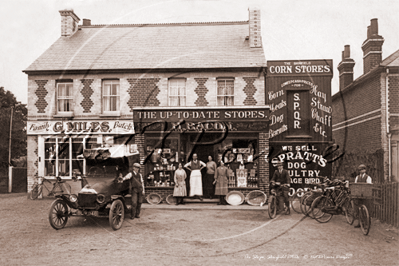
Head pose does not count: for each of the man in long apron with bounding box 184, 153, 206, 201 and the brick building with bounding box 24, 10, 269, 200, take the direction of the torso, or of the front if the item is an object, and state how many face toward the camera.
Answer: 2

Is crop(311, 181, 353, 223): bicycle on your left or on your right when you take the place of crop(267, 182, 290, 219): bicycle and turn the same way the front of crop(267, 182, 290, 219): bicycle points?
on your left

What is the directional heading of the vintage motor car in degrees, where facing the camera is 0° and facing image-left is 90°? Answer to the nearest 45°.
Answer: approximately 45°

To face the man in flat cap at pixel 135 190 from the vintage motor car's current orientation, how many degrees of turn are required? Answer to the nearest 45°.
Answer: approximately 180°

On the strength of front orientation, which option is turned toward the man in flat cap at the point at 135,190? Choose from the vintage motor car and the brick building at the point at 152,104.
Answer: the brick building

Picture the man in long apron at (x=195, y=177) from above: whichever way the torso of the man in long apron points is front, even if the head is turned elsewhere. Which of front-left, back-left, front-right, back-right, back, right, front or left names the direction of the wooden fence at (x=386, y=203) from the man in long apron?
front-left
